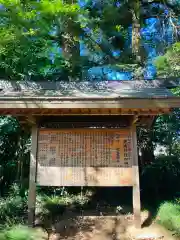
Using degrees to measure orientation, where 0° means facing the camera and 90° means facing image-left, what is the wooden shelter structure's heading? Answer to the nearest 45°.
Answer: approximately 0°

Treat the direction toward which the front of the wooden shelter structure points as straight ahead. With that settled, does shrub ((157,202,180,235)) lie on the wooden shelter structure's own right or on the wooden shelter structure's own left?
on the wooden shelter structure's own left

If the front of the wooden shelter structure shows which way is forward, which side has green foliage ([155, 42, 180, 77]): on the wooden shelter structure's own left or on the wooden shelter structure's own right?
on the wooden shelter structure's own left

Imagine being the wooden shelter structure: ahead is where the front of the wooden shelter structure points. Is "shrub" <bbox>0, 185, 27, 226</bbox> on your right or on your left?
on your right
